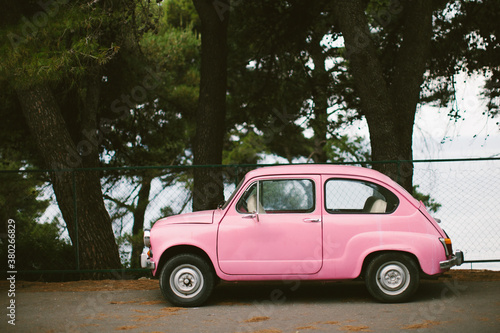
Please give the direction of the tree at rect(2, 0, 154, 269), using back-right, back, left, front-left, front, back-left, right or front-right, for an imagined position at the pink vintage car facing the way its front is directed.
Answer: front-right

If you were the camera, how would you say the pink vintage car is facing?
facing to the left of the viewer
